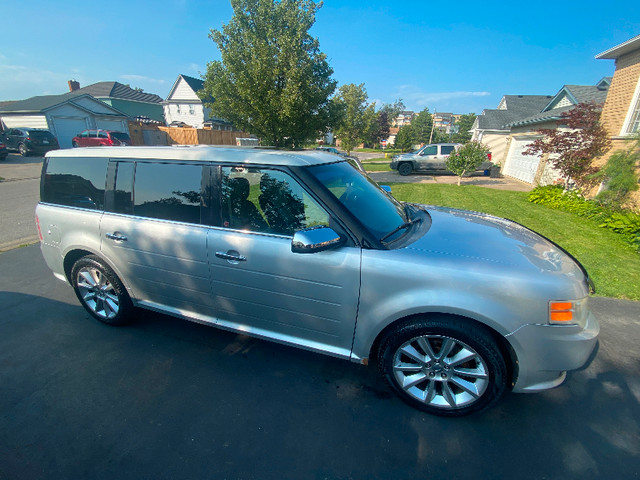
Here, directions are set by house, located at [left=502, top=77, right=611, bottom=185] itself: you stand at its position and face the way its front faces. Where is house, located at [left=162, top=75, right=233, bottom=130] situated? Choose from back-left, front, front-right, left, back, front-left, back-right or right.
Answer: front-right

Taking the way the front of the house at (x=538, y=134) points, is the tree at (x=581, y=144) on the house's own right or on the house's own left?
on the house's own left

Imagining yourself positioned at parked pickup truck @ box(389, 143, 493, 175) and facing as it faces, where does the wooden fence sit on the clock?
The wooden fence is roughly at 12 o'clock from the parked pickup truck.

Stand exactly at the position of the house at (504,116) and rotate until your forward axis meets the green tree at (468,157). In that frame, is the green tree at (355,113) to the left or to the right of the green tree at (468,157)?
right

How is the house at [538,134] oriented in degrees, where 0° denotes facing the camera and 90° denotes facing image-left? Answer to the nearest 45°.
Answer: approximately 45°

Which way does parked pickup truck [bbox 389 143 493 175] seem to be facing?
to the viewer's left

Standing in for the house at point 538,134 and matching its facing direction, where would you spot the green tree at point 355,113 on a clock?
The green tree is roughly at 2 o'clock from the house.

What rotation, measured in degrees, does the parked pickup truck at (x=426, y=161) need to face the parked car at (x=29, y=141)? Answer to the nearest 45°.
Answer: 0° — it already faces it
